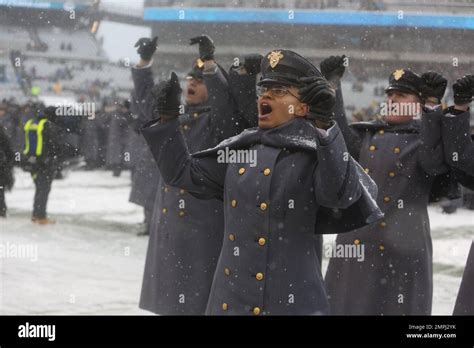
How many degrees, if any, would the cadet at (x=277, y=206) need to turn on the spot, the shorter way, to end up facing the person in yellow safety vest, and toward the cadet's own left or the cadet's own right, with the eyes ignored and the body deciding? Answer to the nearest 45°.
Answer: approximately 135° to the cadet's own right

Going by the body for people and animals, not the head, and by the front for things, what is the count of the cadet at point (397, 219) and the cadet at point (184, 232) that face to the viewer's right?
0

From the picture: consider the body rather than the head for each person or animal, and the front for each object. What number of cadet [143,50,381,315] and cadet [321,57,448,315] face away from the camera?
0

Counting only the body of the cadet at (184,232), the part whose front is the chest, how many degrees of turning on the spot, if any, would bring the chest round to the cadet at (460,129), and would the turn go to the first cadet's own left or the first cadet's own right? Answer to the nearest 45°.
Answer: approximately 90° to the first cadet's own left

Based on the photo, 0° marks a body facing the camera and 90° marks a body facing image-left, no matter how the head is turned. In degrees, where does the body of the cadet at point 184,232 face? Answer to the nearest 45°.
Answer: approximately 45°

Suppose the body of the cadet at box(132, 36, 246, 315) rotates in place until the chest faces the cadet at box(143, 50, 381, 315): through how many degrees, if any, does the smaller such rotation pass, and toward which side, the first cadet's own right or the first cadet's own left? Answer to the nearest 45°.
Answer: approximately 45° to the first cadet's own left

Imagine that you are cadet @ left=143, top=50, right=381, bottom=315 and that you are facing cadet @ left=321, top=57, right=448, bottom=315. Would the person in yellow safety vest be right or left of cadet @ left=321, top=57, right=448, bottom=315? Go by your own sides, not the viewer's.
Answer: left

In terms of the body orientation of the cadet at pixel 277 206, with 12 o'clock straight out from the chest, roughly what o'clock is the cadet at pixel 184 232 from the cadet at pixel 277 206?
the cadet at pixel 184 232 is roughly at 4 o'clock from the cadet at pixel 277 206.

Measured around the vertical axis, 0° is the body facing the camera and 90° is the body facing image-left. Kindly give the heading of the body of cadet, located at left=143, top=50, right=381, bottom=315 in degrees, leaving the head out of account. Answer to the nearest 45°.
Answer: approximately 45°

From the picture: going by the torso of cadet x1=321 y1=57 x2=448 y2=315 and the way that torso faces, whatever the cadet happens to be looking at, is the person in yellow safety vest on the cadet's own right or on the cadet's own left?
on the cadet's own right
